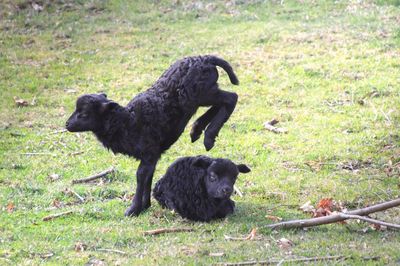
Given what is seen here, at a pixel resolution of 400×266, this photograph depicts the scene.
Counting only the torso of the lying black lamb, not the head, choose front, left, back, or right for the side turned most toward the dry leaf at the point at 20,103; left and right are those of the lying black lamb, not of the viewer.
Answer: back

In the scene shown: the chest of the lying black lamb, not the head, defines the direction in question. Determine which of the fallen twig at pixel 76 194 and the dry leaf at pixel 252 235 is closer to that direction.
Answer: the dry leaf

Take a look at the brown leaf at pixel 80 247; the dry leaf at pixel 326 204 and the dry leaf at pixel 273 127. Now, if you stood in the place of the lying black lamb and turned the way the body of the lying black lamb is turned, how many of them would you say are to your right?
1

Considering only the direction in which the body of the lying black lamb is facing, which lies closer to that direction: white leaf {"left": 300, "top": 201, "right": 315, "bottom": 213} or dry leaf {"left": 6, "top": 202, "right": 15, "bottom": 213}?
the white leaf

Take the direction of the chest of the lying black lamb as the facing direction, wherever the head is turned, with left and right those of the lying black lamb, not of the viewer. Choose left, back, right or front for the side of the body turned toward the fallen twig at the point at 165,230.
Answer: right

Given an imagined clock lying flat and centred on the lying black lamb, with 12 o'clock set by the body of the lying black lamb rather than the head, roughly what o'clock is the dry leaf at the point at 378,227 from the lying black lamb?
The dry leaf is roughly at 11 o'clock from the lying black lamb.

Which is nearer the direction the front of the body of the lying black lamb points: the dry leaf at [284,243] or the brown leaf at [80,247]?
the dry leaf

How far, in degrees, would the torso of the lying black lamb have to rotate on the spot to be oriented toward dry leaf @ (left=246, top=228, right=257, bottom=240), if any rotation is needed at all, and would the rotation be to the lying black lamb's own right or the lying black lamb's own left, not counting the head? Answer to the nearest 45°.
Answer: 0° — it already faces it

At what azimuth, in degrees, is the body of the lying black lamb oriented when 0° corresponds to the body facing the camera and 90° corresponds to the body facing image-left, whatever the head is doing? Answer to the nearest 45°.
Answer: approximately 315°

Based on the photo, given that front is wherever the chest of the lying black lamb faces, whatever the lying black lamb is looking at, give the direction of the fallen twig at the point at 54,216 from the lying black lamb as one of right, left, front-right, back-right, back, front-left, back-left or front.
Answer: back-right

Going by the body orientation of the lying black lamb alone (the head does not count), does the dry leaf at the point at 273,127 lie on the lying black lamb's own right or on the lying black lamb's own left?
on the lying black lamb's own left

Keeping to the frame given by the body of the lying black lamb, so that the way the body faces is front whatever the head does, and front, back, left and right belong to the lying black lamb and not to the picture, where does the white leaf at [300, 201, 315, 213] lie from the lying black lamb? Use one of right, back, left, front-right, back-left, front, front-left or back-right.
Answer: front-left

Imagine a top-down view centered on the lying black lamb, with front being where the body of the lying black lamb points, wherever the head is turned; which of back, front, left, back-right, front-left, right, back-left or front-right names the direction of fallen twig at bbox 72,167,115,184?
back
